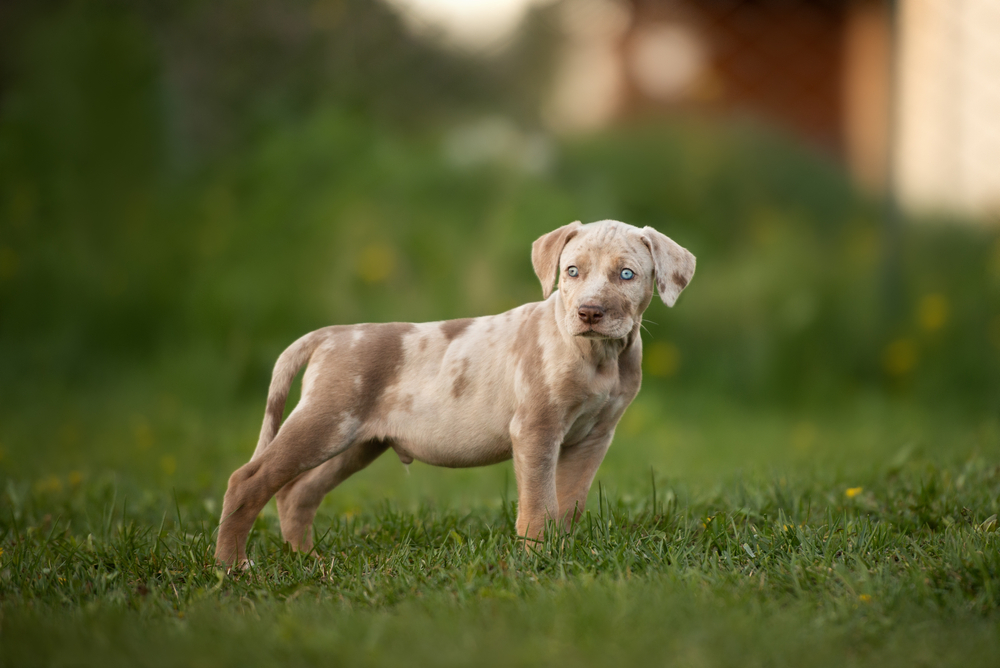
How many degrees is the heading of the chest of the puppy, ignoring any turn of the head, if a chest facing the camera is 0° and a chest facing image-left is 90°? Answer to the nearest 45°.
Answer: approximately 270°
